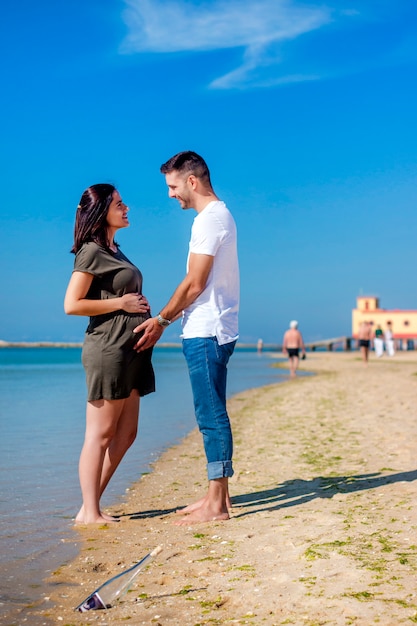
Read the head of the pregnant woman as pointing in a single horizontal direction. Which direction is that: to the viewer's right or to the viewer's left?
to the viewer's right

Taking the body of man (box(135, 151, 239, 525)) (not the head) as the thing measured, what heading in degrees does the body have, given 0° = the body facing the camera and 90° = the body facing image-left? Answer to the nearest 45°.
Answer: approximately 90°

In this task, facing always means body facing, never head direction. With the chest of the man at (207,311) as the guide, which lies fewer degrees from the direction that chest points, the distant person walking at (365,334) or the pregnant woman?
the pregnant woman

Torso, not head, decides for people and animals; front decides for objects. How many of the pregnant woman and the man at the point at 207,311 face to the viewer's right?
1

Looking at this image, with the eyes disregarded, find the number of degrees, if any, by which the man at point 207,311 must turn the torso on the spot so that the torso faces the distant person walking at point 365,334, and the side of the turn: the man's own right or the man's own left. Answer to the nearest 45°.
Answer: approximately 90° to the man's own right

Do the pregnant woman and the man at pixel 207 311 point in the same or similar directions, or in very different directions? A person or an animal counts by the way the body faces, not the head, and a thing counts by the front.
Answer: very different directions

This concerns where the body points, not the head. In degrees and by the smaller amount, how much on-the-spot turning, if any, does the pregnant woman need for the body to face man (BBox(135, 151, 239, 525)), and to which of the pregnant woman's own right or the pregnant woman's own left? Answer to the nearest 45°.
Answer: approximately 45° to the pregnant woman's own right

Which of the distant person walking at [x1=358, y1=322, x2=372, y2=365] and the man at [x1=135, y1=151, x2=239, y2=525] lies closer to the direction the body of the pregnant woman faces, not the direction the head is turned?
the man

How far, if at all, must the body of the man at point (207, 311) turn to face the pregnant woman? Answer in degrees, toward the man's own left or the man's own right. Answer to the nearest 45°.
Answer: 0° — they already face them

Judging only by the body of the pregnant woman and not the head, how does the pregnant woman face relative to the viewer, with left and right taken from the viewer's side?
facing to the right of the viewer

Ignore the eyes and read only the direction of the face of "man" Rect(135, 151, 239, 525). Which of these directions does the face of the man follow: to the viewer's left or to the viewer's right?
to the viewer's left

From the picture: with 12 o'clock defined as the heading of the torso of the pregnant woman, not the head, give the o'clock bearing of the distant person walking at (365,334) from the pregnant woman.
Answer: The distant person walking is roughly at 10 o'clock from the pregnant woman.
